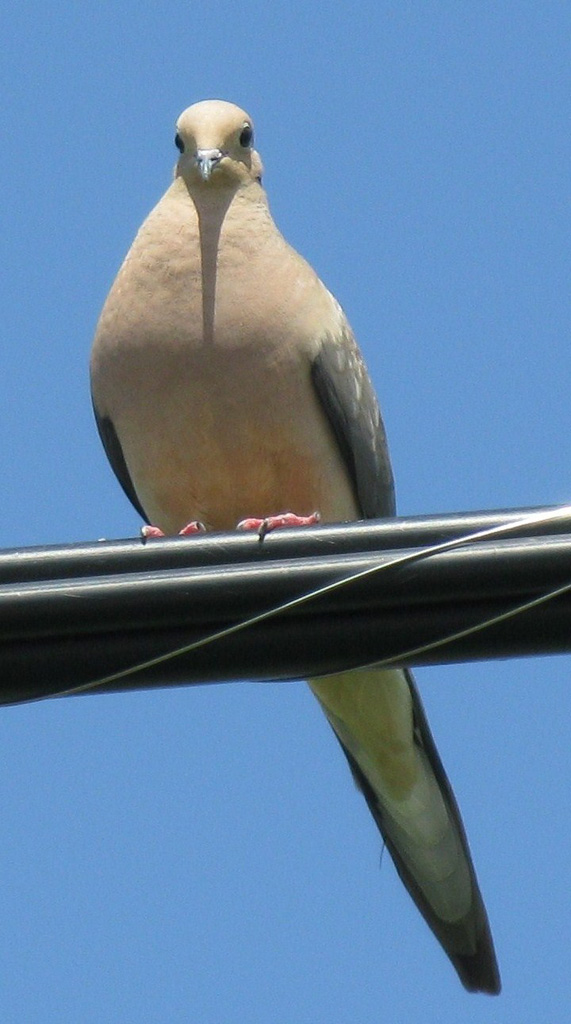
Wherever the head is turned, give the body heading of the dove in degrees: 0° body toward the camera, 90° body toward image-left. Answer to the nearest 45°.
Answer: approximately 0°
